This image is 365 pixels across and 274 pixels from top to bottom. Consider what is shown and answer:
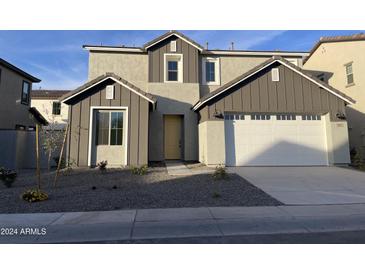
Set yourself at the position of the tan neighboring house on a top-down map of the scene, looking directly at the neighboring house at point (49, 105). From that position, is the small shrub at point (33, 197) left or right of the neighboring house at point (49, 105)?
left

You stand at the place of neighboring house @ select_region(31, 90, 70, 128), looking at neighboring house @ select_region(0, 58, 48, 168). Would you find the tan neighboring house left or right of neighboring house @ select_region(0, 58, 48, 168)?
left

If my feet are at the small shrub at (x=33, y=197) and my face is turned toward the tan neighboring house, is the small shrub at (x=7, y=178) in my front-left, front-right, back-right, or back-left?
back-left

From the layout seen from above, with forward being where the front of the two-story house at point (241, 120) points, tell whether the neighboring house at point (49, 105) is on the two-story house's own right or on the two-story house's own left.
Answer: on the two-story house's own right

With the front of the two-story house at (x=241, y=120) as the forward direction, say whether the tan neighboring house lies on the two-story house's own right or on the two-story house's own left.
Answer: on the two-story house's own left

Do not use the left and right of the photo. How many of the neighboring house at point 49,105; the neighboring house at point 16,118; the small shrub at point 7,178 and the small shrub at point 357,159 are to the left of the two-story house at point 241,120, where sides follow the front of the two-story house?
1

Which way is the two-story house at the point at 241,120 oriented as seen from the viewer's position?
toward the camera

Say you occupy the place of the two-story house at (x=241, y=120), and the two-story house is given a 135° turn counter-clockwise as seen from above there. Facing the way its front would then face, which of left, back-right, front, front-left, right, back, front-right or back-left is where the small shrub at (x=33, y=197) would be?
back

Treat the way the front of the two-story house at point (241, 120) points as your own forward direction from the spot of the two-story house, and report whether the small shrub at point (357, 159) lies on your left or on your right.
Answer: on your left

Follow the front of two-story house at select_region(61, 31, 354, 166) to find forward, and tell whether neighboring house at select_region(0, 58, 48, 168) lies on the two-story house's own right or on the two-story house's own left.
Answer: on the two-story house's own right

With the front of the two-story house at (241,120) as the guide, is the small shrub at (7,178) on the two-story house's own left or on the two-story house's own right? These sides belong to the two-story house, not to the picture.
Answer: on the two-story house's own right
